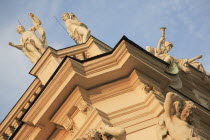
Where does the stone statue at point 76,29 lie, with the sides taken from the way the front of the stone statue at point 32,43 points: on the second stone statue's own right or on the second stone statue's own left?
on the second stone statue's own left

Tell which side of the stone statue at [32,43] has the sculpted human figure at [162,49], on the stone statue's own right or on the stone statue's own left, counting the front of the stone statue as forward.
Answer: on the stone statue's own left

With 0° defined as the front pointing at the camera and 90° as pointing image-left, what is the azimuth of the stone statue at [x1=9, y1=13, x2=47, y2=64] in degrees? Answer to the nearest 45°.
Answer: approximately 0°

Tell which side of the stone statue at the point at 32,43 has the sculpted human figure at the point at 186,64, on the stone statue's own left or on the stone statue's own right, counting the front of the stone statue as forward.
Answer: on the stone statue's own left
